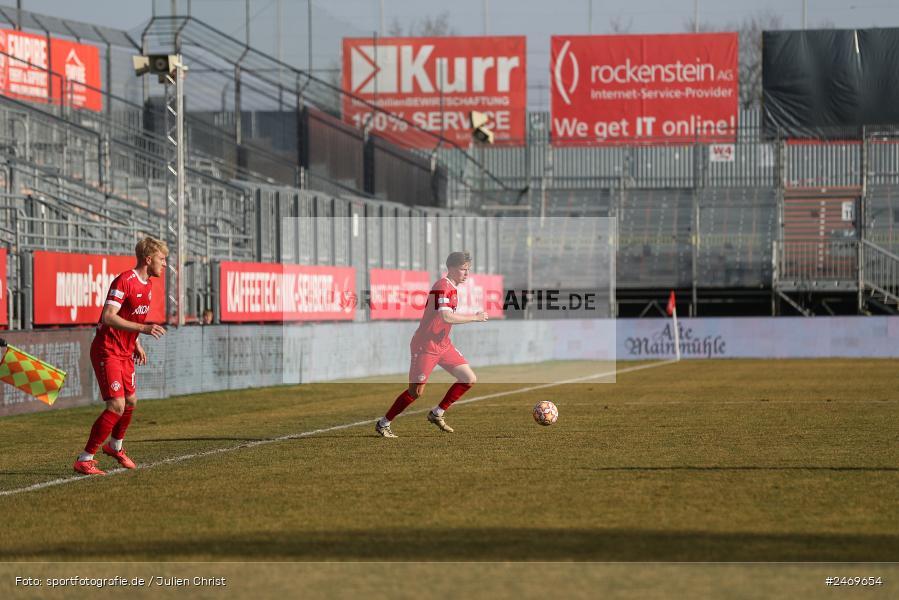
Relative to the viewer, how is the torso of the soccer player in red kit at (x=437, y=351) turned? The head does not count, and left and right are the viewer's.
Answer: facing to the right of the viewer

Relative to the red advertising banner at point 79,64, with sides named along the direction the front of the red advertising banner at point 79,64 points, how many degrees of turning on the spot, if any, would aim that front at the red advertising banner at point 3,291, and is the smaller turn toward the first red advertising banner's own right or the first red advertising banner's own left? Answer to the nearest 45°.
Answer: approximately 45° to the first red advertising banner's own right

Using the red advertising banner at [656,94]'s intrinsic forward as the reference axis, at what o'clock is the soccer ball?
The soccer ball is roughly at 12 o'clock from the red advertising banner.

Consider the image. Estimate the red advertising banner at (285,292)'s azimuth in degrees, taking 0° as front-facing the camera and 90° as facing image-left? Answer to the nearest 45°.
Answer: approximately 315°

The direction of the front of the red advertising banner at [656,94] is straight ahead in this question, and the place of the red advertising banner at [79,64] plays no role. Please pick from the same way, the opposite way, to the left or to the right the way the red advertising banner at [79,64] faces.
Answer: to the left

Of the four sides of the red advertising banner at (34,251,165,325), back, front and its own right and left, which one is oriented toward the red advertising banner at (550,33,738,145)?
left

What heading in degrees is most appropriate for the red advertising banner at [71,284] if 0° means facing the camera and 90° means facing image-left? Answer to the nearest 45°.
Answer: approximately 315°

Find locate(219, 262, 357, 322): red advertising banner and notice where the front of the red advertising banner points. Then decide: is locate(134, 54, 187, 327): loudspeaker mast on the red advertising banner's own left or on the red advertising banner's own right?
on the red advertising banner's own right

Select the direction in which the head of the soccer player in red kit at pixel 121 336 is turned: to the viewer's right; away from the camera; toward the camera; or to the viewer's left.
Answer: to the viewer's right

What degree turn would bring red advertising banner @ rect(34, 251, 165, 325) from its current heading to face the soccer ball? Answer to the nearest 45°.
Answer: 0° — it already faces it
